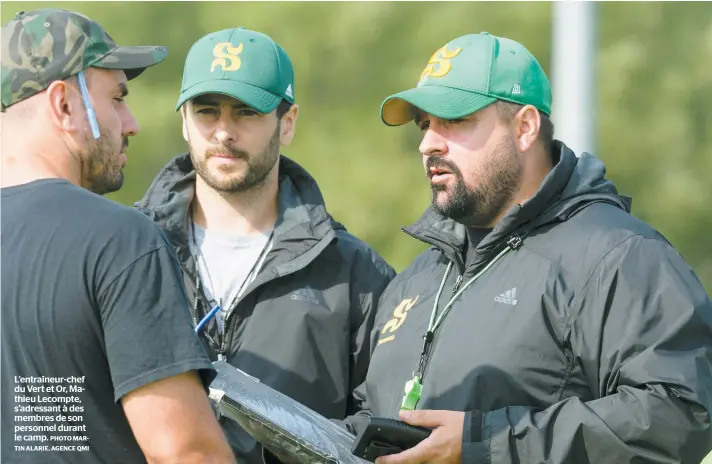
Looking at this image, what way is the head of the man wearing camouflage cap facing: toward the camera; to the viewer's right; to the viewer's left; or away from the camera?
to the viewer's right

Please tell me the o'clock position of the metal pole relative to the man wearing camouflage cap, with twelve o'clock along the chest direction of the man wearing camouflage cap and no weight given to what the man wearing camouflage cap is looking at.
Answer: The metal pole is roughly at 12 o'clock from the man wearing camouflage cap.

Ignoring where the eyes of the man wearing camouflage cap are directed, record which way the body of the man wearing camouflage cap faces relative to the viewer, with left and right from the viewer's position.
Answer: facing away from the viewer and to the right of the viewer
